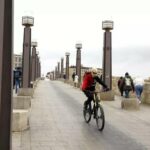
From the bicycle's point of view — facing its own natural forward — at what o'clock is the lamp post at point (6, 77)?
The lamp post is roughly at 2 o'clock from the bicycle.

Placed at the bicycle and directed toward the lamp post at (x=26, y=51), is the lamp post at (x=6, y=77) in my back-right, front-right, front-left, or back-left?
back-left

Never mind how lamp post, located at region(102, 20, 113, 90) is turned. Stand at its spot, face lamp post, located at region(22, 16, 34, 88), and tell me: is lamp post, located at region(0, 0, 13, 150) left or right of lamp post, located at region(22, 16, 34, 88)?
left

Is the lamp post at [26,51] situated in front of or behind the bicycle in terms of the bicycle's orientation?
behind

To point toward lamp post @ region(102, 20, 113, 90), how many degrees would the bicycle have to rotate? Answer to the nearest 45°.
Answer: approximately 135° to its left
